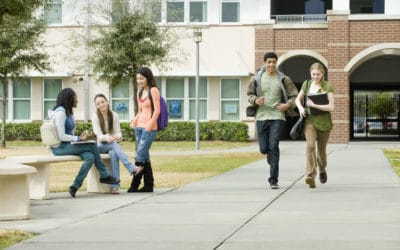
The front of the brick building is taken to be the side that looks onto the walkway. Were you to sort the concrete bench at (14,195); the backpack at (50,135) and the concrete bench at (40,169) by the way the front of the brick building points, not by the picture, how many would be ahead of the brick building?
3

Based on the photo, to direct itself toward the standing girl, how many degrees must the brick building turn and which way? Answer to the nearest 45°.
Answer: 0° — it already faces them

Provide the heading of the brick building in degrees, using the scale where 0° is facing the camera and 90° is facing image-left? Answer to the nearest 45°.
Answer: approximately 0°

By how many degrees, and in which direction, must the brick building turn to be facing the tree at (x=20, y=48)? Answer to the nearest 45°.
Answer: approximately 45° to its right

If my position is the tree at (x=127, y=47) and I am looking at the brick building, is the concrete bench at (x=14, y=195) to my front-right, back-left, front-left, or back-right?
back-right

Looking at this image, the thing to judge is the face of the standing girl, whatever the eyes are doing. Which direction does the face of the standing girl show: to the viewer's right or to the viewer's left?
to the viewer's left

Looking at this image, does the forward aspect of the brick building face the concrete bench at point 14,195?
yes

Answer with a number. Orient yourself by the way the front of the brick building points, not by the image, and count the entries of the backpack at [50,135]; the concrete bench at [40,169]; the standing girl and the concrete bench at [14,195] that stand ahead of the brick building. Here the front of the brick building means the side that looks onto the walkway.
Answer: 4
